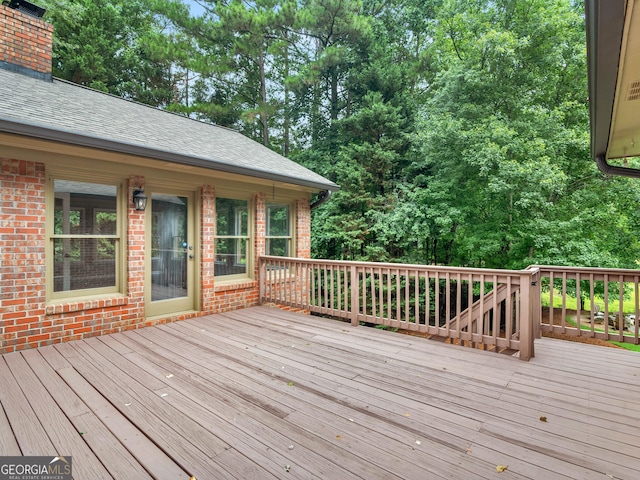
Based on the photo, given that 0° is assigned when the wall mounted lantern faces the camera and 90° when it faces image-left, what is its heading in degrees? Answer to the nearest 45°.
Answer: approximately 315°

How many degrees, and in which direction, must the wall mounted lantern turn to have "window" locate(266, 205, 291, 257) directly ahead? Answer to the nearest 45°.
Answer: approximately 90° to its left

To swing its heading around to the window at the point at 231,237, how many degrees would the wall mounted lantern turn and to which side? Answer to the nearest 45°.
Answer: approximately 90° to its left
